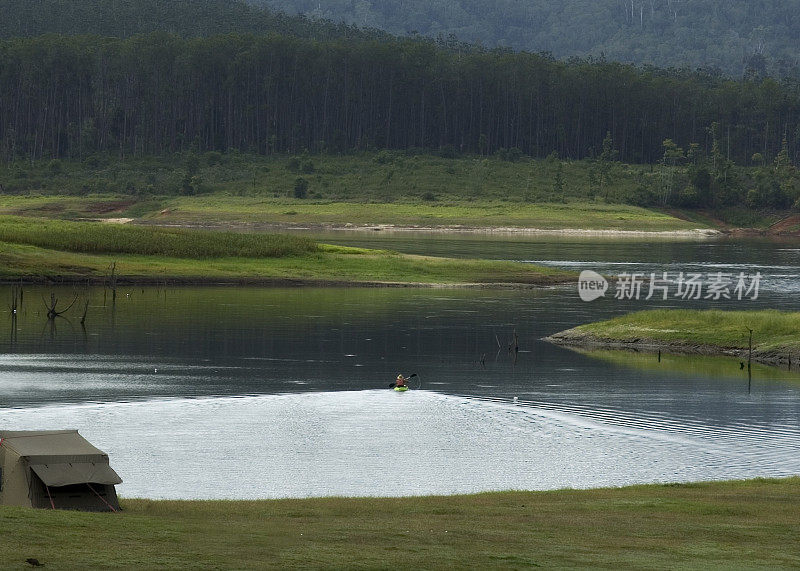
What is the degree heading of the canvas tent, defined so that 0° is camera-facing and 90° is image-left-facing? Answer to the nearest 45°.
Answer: approximately 315°
